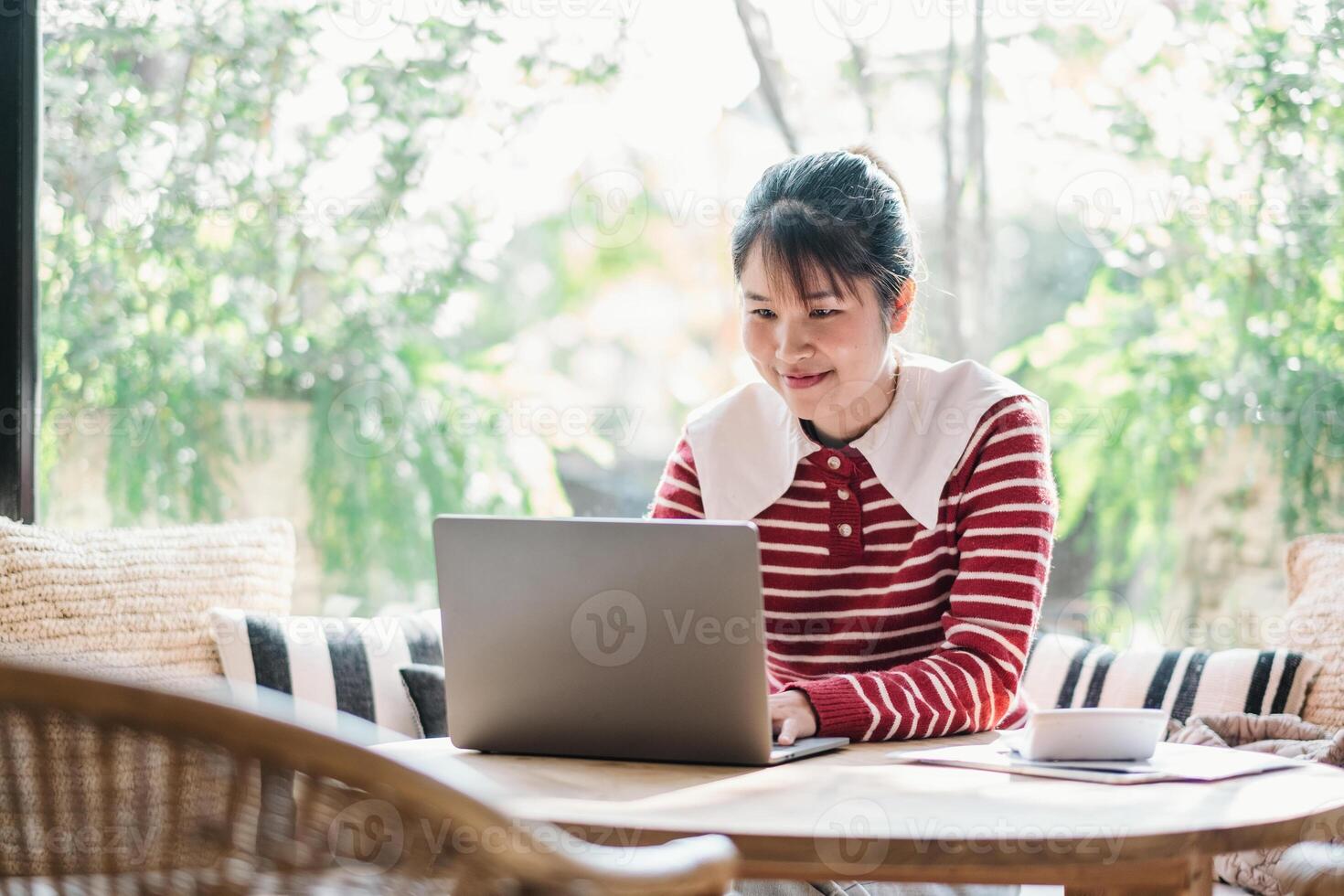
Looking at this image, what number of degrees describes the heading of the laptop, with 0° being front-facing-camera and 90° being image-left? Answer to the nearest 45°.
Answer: approximately 225°

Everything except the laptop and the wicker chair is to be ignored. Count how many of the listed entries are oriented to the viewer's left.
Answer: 0

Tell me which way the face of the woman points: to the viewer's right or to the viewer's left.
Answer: to the viewer's left

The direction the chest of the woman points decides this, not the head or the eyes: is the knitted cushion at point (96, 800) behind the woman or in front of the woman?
in front

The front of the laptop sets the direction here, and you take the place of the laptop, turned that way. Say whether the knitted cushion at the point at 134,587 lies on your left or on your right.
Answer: on your left

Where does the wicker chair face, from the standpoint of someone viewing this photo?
facing away from the viewer and to the right of the viewer

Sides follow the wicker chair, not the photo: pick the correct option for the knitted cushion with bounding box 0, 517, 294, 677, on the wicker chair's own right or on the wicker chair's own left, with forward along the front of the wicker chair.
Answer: on the wicker chair's own left

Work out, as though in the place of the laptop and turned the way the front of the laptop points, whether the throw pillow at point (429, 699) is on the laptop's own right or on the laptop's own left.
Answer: on the laptop's own left

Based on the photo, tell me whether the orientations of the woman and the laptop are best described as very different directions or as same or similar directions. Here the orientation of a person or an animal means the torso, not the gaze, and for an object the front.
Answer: very different directions

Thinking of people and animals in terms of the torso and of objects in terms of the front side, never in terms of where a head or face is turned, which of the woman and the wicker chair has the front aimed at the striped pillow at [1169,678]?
the wicker chair
